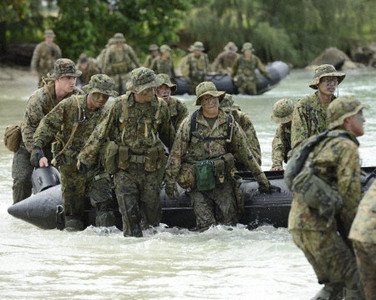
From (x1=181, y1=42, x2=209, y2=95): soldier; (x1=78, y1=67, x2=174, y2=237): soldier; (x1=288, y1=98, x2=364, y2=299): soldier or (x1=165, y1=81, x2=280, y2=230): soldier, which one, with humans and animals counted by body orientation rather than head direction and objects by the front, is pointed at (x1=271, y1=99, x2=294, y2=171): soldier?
(x1=181, y1=42, x2=209, y2=95): soldier

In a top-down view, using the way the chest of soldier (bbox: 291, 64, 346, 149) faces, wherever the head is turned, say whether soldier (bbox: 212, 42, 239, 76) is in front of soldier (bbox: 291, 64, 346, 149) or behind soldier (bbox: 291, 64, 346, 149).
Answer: behind

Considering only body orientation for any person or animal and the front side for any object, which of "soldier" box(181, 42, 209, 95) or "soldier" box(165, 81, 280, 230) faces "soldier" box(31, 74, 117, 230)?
"soldier" box(181, 42, 209, 95)

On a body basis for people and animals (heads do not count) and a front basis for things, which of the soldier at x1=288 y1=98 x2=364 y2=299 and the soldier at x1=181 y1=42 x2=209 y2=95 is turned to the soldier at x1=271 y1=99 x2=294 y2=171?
the soldier at x1=181 y1=42 x2=209 y2=95

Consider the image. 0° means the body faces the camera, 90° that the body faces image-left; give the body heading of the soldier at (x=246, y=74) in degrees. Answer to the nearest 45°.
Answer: approximately 0°
